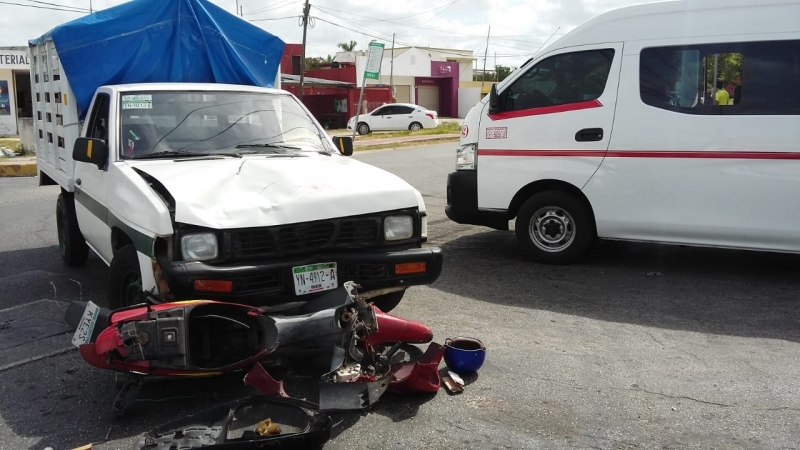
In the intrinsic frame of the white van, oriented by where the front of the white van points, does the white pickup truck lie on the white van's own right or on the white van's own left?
on the white van's own left

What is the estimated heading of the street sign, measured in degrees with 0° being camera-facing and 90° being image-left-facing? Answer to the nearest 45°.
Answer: approximately 0°

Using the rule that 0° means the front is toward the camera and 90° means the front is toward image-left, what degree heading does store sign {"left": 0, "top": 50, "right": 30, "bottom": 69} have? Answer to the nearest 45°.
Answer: approximately 0°

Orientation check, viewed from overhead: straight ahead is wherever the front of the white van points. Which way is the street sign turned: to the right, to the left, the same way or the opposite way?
to the left

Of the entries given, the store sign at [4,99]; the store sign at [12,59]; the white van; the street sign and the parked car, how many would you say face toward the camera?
3

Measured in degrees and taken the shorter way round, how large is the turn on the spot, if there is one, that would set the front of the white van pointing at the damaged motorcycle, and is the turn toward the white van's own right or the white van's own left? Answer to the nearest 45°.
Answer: approximately 45° to the white van's own left

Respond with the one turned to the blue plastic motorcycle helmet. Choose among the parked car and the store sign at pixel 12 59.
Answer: the store sign

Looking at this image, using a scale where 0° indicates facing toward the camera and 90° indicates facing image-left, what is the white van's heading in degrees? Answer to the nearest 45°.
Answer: approximately 90°

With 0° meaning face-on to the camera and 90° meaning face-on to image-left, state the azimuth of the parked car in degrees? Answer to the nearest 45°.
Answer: approximately 90°
